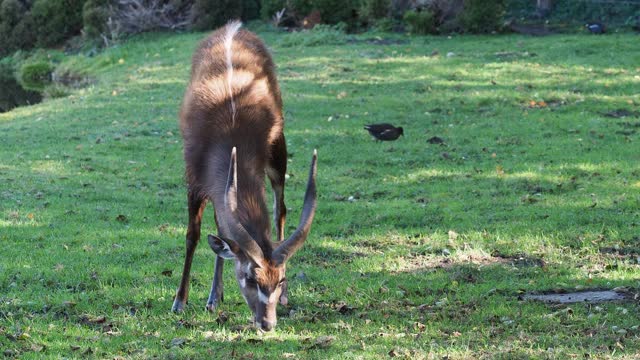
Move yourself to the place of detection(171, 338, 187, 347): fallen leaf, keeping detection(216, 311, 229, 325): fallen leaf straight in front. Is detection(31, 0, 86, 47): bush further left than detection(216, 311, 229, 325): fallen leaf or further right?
left

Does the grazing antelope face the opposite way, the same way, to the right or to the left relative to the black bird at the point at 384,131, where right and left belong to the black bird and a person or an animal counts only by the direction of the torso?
to the right

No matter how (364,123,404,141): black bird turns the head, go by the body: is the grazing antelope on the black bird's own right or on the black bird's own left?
on the black bird's own right

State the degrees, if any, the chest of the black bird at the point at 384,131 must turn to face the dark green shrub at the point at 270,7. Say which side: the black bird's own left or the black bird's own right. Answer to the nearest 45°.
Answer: approximately 90° to the black bird's own left
